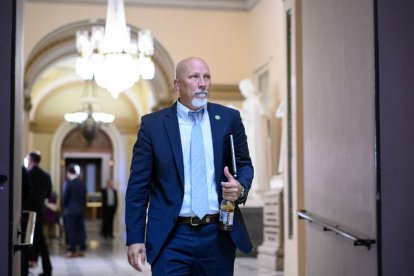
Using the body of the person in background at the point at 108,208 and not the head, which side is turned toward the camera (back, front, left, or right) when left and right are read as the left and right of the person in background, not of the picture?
front

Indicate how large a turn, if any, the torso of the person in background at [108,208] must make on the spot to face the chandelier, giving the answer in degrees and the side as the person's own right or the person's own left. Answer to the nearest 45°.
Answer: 0° — they already face it

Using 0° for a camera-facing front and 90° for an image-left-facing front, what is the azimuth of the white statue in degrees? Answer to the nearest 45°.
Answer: approximately 90°

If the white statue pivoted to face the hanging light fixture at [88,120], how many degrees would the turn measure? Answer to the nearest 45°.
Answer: approximately 45° to its right

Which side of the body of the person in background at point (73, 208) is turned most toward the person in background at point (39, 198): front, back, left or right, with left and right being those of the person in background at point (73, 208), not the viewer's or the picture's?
left

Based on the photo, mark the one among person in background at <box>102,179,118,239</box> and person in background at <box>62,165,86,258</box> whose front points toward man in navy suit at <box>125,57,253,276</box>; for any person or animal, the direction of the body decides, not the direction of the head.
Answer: person in background at <box>102,179,118,239</box>
